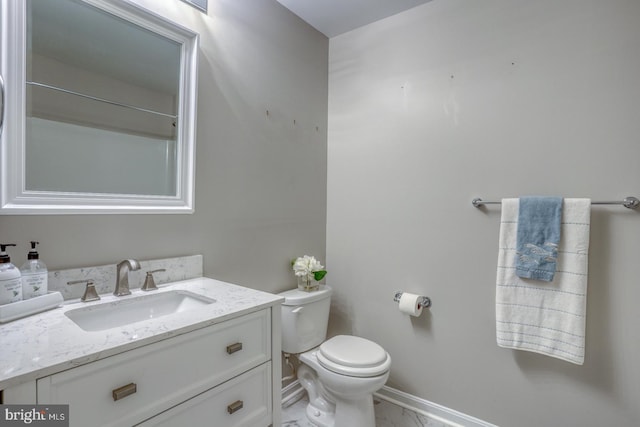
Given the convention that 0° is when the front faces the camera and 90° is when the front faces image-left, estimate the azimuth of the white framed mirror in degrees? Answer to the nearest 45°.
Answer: approximately 315°

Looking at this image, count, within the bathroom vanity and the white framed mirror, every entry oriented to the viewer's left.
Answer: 0

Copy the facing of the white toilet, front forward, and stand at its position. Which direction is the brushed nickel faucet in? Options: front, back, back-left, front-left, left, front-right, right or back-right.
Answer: right

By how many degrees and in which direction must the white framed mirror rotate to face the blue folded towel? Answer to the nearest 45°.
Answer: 0° — it already faces it

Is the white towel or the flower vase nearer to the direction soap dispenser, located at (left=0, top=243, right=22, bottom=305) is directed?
the white towel

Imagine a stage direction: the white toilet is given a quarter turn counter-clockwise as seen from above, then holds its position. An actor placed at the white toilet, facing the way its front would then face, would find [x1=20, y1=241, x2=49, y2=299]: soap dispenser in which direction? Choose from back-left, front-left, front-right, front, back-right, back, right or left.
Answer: back

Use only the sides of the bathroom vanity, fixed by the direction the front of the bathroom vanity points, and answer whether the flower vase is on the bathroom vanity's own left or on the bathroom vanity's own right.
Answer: on the bathroom vanity's own left

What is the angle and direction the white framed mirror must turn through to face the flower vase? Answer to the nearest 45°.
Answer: approximately 45° to its left

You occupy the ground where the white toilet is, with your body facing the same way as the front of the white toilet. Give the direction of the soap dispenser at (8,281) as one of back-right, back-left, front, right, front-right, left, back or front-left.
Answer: right

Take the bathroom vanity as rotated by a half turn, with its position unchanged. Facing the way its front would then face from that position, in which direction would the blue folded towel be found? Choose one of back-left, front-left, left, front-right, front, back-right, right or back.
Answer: back-right

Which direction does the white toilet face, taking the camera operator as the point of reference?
facing the viewer and to the right of the viewer
